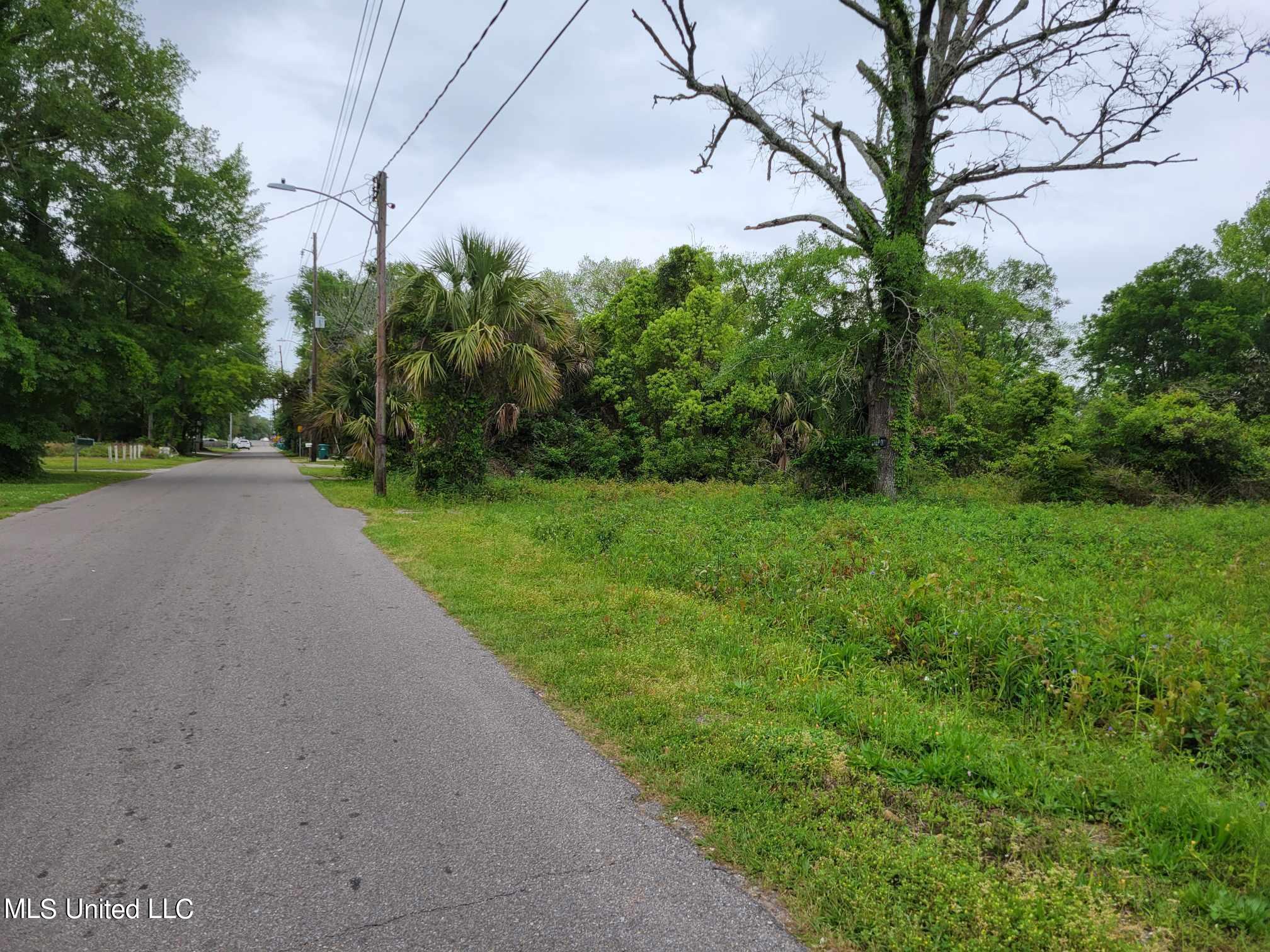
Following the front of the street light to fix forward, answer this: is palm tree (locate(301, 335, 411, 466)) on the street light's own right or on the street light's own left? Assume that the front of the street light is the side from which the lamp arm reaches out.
on the street light's own right

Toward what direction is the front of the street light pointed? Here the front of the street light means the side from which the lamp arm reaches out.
to the viewer's left

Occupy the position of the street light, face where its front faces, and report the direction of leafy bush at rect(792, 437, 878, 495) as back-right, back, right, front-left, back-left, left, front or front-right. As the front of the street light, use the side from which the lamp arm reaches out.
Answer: back-left

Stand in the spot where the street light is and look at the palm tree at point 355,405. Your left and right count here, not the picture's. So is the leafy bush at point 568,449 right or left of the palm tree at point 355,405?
right

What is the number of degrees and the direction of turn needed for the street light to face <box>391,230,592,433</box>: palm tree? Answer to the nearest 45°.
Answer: approximately 135° to its left

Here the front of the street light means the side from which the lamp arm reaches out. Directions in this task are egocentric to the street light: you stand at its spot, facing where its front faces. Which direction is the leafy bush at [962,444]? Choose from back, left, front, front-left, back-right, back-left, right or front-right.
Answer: back

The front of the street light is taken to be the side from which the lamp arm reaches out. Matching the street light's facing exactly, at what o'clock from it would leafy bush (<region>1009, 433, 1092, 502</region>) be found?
The leafy bush is roughly at 7 o'clock from the street light.

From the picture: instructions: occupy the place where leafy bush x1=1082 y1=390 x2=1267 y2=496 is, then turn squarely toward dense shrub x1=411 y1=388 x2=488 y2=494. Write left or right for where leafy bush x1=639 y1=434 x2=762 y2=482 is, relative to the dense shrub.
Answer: right

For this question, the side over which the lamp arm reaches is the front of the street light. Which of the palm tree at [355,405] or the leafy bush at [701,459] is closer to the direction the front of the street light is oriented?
the palm tree

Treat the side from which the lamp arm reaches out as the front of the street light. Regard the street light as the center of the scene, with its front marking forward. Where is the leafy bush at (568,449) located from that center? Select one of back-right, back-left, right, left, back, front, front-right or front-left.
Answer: back-right

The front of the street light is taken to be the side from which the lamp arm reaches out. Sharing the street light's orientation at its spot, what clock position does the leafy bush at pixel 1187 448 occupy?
The leafy bush is roughly at 7 o'clock from the street light.

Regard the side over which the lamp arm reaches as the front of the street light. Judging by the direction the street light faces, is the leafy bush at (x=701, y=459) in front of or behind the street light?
behind

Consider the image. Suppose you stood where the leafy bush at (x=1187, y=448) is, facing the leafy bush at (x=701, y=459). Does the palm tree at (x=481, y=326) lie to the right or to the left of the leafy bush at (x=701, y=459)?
left
